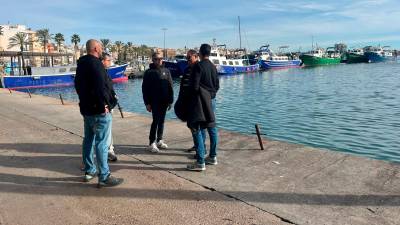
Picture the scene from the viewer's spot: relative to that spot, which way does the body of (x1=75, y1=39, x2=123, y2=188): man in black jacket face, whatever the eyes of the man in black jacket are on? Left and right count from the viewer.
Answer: facing away from the viewer and to the right of the viewer

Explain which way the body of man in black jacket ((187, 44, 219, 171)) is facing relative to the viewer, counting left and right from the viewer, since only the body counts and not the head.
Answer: facing away from the viewer and to the left of the viewer

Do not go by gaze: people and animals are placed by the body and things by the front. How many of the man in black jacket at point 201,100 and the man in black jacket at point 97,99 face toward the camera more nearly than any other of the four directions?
0

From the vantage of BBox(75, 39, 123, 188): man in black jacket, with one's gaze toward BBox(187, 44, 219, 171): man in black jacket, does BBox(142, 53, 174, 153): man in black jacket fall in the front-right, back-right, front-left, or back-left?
front-left

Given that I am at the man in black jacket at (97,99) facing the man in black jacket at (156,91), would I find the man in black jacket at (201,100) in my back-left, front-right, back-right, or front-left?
front-right

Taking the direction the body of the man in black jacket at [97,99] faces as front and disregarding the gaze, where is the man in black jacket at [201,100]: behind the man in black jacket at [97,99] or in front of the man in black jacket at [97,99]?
in front

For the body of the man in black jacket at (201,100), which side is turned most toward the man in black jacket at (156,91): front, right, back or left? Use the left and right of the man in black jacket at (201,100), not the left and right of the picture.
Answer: front
